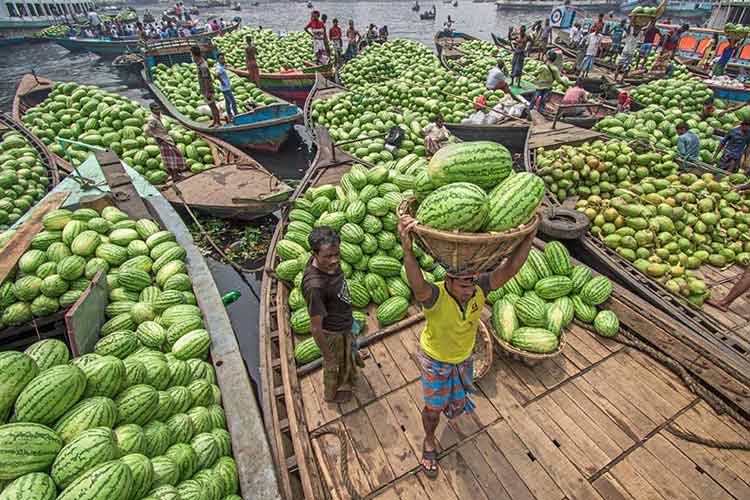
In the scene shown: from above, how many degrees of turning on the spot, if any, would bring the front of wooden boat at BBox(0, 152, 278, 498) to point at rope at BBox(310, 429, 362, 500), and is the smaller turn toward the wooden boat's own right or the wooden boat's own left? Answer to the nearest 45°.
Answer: approximately 180°

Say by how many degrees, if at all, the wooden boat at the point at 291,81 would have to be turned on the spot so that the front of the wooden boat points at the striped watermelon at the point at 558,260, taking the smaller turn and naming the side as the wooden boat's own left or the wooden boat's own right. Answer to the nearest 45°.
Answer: approximately 45° to the wooden boat's own right

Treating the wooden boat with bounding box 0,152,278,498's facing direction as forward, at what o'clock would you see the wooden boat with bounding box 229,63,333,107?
the wooden boat with bounding box 229,63,333,107 is roughly at 1 o'clock from the wooden boat with bounding box 0,152,278,498.

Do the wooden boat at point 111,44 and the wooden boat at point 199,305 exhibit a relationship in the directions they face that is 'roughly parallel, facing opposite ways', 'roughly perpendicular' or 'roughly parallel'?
roughly perpendicular

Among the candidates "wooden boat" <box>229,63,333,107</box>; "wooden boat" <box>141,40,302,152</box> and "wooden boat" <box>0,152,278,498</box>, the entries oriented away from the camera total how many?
1

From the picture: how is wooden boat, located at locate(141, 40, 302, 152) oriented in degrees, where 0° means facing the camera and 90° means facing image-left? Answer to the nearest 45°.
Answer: approximately 315°

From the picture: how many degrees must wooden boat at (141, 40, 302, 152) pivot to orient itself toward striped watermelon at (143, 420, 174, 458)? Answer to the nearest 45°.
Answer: approximately 45° to its right

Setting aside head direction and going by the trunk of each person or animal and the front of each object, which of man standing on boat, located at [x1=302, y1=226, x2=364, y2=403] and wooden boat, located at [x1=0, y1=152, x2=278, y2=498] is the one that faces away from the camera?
the wooden boat

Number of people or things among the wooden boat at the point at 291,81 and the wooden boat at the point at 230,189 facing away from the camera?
0
